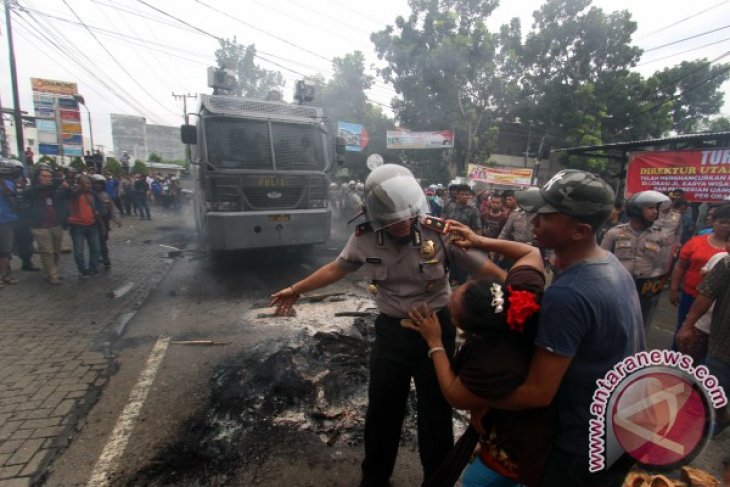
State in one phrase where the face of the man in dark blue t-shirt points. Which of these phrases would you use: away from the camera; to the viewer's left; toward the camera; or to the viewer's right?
to the viewer's left

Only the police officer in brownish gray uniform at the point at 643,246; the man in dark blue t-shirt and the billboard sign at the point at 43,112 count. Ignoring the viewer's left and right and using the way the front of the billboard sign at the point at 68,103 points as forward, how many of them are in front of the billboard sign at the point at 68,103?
2

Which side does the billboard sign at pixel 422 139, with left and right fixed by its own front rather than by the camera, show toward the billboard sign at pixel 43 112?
right

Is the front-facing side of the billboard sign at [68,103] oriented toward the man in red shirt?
yes

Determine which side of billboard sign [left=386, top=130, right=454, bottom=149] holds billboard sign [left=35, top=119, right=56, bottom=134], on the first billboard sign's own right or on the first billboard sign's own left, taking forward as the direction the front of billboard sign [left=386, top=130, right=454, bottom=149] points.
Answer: on the first billboard sign's own right

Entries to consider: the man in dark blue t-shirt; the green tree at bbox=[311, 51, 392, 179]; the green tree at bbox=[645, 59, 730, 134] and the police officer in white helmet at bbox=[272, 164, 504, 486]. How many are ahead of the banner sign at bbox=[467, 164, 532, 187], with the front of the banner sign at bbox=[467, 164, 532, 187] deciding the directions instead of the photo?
2

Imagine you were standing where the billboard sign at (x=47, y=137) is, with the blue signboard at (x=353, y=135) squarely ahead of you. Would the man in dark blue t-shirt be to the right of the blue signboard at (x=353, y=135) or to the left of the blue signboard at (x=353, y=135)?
right

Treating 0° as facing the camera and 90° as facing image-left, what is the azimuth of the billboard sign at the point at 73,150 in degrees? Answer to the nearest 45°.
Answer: approximately 0°
